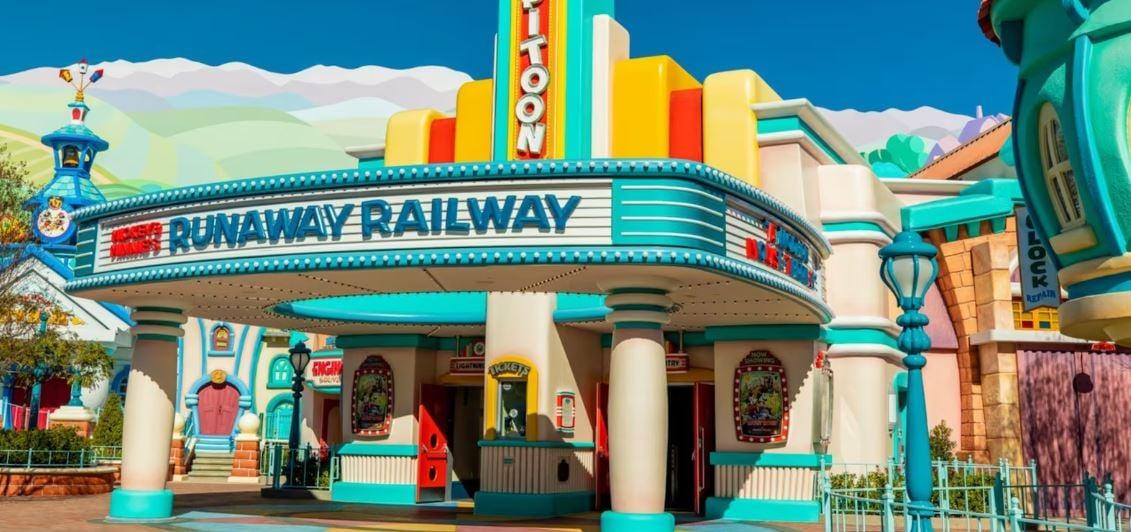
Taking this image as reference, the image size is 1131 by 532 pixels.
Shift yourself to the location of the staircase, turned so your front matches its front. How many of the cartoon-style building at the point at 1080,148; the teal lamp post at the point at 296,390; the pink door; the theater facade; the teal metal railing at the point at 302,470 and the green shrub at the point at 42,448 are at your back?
1

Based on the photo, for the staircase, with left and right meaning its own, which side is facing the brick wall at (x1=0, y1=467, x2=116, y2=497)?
front

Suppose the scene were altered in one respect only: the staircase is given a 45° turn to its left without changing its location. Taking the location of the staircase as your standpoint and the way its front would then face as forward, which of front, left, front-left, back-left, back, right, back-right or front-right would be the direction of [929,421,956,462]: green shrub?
front

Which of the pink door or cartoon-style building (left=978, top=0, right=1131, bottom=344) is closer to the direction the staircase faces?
the cartoon-style building

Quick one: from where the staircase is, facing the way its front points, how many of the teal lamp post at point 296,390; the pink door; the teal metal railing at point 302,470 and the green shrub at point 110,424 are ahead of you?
2

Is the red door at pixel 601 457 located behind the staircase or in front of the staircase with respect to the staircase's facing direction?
in front

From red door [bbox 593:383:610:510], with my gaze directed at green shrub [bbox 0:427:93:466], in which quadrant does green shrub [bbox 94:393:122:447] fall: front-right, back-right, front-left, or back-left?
front-right

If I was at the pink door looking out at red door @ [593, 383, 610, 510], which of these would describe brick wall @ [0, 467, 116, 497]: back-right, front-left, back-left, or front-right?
front-right

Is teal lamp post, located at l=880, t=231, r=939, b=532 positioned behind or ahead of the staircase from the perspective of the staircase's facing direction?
ahead

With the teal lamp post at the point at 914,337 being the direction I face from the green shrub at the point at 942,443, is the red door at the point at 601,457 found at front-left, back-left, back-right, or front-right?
front-right

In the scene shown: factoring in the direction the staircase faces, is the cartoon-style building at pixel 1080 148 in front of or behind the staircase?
in front

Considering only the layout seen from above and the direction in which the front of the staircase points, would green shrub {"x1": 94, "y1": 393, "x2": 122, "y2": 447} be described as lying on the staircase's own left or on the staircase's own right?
on the staircase's own right

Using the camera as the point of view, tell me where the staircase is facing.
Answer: facing the viewer

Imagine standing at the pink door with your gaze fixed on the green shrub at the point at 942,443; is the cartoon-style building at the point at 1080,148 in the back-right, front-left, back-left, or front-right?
front-right

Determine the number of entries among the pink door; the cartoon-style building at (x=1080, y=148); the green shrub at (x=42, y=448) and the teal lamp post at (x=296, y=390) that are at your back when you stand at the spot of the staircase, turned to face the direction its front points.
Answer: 1
